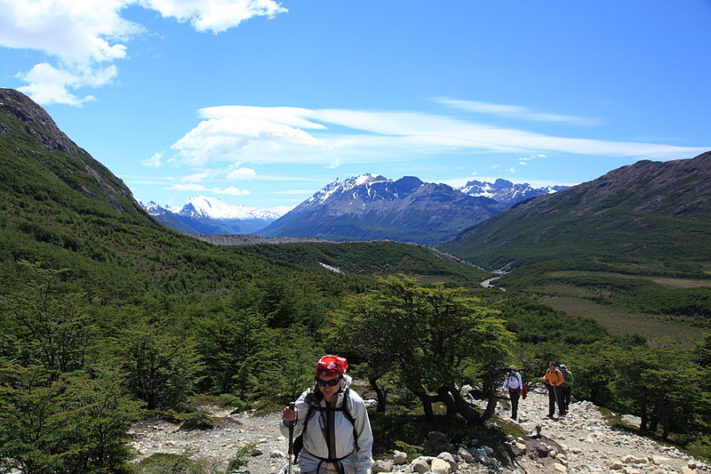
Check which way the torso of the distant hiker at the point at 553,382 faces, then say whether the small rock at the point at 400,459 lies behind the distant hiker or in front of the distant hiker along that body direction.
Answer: in front

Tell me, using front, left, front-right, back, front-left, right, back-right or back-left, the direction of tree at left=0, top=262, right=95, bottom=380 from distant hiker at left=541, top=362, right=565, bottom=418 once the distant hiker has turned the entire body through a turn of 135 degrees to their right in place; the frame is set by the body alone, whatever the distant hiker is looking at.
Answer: left

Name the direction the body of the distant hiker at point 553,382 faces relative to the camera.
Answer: toward the camera

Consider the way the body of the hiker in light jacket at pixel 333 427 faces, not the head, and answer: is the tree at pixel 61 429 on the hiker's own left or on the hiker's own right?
on the hiker's own right

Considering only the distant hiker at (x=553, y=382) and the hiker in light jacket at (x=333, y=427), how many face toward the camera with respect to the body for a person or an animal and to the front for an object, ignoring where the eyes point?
2

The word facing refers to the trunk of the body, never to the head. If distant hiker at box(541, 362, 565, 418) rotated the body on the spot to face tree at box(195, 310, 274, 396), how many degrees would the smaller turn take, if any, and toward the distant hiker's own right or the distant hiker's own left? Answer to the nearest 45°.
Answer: approximately 90° to the distant hiker's own right

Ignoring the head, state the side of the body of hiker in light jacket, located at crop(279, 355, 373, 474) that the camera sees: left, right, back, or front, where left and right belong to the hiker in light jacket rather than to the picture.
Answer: front

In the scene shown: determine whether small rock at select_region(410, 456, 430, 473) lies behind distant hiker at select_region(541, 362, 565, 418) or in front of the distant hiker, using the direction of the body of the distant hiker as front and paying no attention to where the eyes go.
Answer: in front
